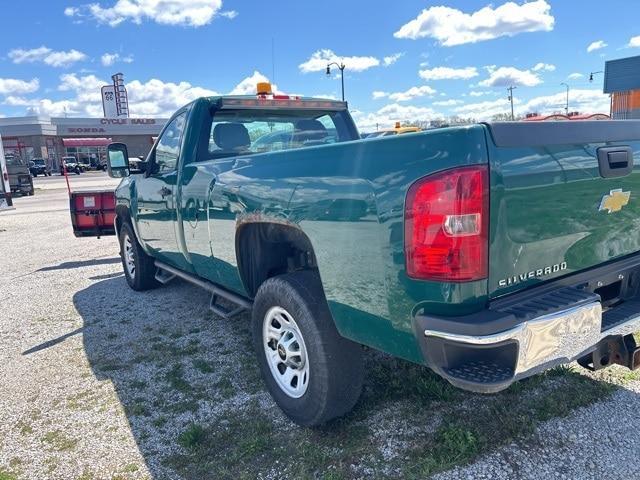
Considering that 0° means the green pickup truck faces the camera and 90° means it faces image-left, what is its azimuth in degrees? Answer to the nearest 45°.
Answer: approximately 135°

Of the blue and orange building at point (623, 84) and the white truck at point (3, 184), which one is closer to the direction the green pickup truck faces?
the white truck

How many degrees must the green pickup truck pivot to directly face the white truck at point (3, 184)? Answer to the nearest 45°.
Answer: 0° — it already faces it

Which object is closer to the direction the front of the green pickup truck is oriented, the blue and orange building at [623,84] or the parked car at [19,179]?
the parked car

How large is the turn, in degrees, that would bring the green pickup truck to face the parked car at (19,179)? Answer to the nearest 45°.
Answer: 0° — it already faces it

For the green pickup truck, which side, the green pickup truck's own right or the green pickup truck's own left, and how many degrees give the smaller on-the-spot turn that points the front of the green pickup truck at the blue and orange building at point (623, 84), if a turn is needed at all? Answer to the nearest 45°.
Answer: approximately 90° to the green pickup truck's own right
